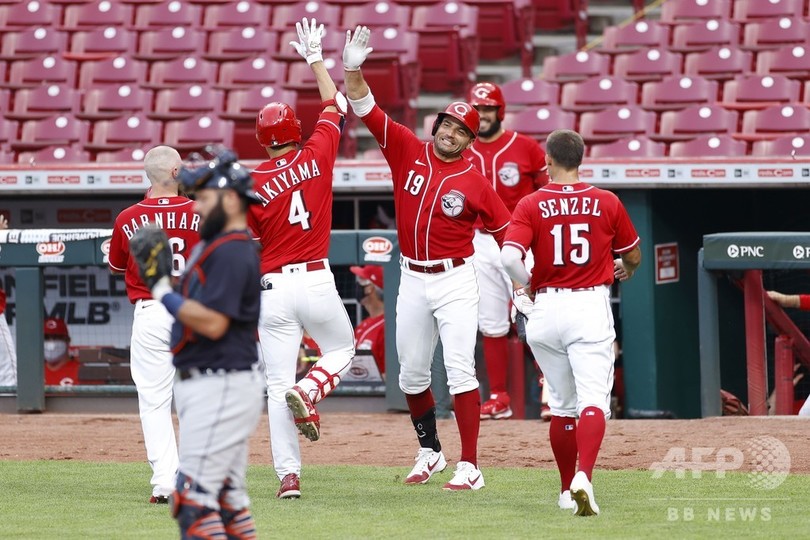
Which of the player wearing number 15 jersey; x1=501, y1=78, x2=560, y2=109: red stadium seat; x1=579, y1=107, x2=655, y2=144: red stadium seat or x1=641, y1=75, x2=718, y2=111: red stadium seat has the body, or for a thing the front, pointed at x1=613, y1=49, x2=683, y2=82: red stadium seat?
the player wearing number 15 jersey

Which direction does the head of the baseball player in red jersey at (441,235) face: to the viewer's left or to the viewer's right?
to the viewer's left

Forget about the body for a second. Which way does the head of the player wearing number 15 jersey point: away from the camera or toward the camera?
away from the camera

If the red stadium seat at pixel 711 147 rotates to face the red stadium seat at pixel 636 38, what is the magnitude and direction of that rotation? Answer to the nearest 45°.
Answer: approximately 180°

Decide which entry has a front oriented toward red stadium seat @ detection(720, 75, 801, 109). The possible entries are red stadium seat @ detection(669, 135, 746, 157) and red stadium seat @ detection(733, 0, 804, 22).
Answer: red stadium seat @ detection(733, 0, 804, 22)

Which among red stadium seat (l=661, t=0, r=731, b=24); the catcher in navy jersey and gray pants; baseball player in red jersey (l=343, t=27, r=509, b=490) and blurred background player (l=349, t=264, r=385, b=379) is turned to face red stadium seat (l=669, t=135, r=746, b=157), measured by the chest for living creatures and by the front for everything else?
red stadium seat (l=661, t=0, r=731, b=24)

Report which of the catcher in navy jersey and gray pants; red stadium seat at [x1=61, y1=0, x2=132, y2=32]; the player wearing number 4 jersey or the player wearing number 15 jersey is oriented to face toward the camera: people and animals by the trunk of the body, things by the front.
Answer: the red stadium seat

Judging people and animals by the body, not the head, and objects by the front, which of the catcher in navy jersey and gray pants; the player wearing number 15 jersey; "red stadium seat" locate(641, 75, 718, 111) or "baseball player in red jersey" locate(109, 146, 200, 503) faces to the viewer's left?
the catcher in navy jersey and gray pants

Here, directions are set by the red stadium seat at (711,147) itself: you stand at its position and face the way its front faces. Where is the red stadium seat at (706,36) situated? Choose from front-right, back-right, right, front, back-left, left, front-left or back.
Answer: back

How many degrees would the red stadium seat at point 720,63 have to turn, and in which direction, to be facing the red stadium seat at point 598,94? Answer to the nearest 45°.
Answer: approximately 45° to its right

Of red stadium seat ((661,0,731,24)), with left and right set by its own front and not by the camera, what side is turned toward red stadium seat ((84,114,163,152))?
right

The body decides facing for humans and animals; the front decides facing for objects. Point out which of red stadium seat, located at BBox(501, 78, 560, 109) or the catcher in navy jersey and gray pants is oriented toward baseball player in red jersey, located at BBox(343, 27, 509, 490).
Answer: the red stadium seat
